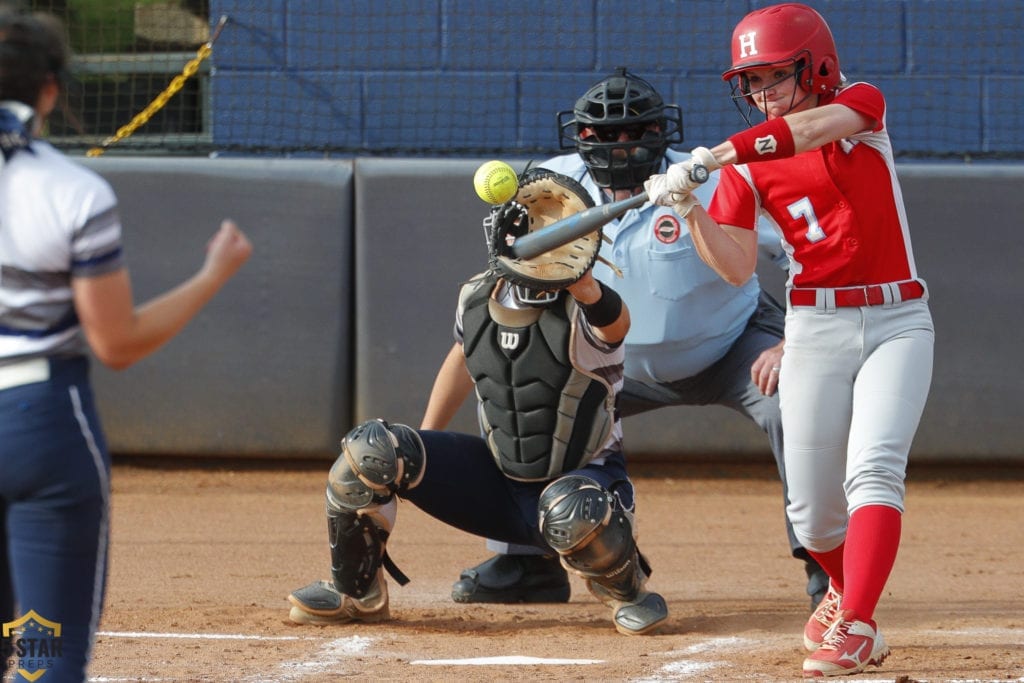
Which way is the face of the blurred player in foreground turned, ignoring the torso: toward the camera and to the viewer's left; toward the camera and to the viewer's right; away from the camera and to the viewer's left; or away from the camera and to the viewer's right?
away from the camera and to the viewer's right

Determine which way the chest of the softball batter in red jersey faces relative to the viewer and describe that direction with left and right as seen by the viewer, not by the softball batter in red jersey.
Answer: facing the viewer

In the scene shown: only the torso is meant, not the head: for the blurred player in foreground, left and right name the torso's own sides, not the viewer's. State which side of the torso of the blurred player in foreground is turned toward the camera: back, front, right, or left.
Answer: back

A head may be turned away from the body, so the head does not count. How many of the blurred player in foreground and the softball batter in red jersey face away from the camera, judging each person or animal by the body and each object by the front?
1

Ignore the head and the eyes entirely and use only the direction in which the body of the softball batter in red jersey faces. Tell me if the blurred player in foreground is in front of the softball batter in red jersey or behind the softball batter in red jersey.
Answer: in front

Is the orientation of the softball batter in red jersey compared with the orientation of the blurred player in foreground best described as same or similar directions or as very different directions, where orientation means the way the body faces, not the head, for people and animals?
very different directions

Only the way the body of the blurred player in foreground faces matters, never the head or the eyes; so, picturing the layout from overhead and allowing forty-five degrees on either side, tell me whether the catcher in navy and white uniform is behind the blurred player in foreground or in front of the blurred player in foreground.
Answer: in front

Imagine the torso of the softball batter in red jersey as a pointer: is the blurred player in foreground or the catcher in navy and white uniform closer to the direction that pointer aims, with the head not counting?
the blurred player in foreground
